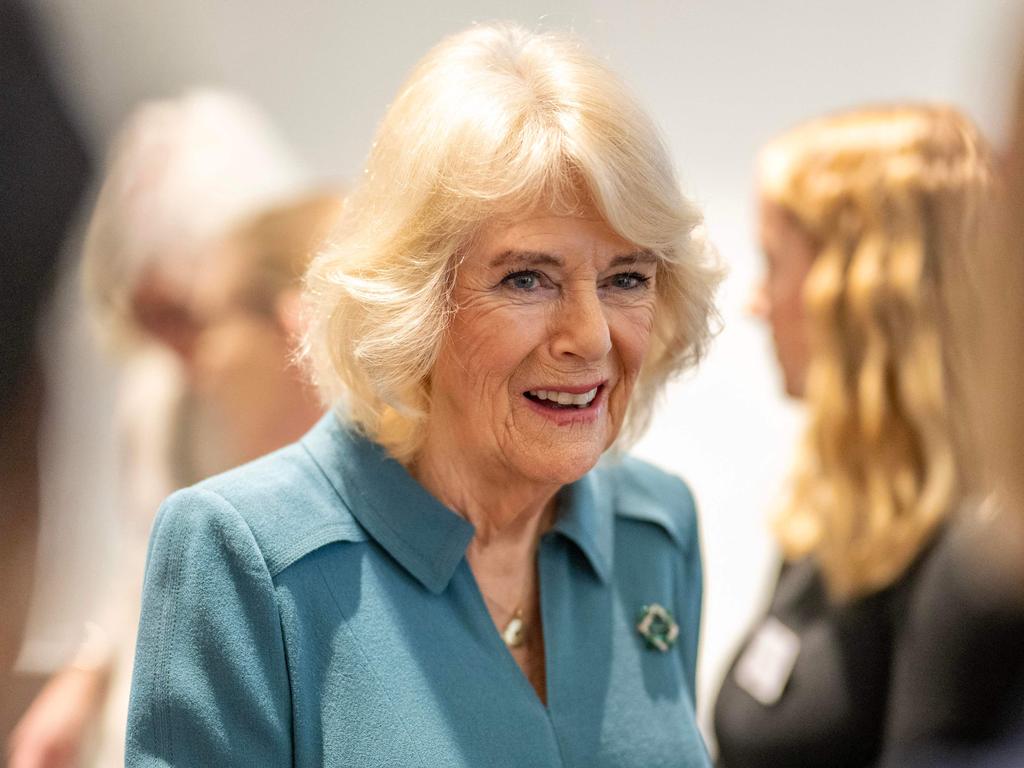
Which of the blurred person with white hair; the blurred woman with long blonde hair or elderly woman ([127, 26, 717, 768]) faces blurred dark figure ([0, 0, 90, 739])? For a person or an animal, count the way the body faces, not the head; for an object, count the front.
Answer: the blurred woman with long blonde hair

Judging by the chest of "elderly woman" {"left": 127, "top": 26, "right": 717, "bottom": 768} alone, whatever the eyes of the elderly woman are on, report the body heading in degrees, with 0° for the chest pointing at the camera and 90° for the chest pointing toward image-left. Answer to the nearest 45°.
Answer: approximately 315°

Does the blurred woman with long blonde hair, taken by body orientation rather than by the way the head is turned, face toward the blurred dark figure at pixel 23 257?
yes

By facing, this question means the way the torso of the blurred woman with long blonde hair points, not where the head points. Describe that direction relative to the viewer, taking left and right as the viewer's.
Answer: facing to the left of the viewer

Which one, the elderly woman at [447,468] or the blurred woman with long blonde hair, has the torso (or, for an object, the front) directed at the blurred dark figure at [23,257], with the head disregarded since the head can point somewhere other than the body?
the blurred woman with long blonde hair

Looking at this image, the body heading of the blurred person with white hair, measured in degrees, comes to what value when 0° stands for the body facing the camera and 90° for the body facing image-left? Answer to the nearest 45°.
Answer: approximately 270°

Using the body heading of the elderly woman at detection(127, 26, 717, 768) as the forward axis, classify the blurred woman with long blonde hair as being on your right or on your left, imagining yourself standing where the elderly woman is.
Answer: on your left

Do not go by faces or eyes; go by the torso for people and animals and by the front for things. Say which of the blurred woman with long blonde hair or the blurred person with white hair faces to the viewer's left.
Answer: the blurred woman with long blonde hair
